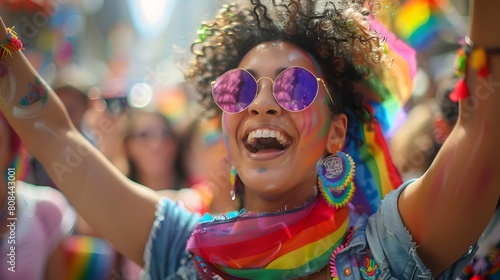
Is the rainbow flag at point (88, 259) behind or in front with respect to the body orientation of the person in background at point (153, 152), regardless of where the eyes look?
in front

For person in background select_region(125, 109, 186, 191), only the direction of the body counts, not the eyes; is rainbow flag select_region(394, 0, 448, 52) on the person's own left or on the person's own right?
on the person's own left

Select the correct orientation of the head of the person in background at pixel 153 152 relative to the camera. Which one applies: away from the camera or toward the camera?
toward the camera

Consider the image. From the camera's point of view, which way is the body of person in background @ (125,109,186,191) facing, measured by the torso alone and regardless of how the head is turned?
toward the camera

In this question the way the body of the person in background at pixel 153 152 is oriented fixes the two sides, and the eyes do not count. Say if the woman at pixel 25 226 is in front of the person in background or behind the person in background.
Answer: in front
